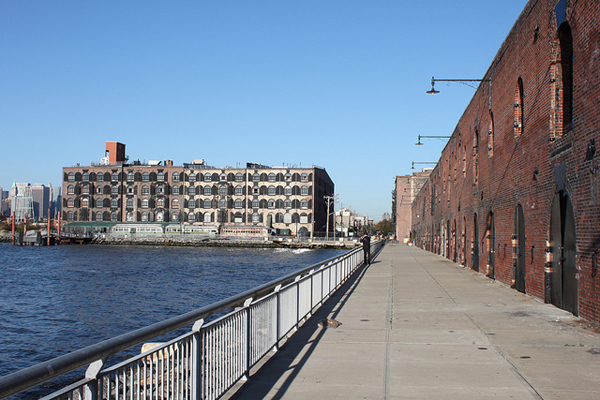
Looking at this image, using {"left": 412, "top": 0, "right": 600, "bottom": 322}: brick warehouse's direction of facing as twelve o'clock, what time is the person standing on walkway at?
The person standing on walkway is roughly at 2 o'clock from the brick warehouse.

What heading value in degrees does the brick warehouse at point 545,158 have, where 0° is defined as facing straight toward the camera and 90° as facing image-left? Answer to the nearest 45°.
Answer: approximately 90°
